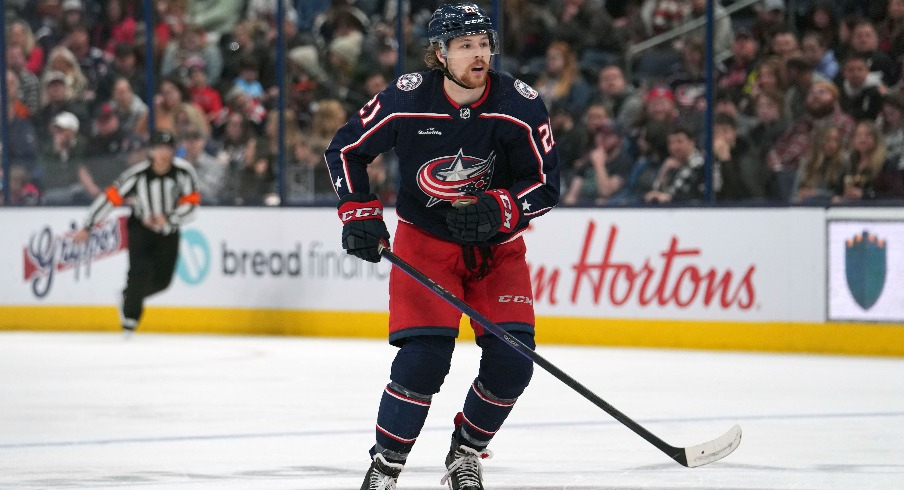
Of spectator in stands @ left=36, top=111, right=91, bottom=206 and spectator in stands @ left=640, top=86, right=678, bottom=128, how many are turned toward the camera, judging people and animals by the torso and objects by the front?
2

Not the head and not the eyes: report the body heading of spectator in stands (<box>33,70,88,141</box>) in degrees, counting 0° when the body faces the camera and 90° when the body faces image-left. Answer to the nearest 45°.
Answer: approximately 0°

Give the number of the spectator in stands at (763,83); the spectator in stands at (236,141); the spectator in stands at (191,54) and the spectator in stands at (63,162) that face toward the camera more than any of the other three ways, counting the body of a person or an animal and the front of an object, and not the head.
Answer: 4

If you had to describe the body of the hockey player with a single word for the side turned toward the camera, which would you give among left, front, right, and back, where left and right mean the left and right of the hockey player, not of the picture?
front

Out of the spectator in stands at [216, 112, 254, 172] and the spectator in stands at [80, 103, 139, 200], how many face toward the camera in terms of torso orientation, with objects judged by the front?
2

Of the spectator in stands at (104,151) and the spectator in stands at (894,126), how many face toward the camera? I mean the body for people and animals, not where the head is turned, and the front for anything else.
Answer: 2

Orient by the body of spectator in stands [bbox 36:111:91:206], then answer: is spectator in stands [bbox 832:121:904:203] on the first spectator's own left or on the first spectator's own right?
on the first spectator's own left

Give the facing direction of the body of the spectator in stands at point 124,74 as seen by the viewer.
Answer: toward the camera

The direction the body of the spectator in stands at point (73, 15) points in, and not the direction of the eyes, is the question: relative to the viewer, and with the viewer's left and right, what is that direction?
facing the viewer

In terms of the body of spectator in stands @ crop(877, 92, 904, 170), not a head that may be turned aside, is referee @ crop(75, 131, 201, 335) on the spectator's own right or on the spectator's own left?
on the spectator's own right

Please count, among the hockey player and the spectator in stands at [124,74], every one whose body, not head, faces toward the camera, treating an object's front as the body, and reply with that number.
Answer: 2

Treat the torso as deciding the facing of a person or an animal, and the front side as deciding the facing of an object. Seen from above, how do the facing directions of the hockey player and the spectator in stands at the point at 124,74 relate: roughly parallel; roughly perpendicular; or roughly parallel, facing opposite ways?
roughly parallel

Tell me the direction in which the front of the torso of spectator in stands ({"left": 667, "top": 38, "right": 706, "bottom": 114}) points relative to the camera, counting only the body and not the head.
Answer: toward the camera
